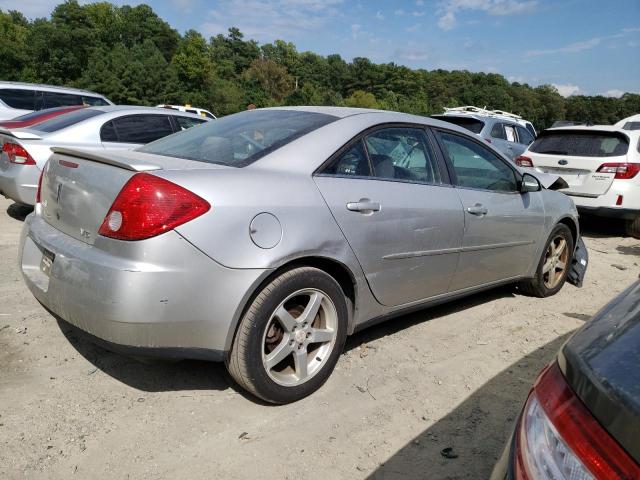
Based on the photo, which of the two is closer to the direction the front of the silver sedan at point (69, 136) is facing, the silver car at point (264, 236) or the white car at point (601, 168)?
the white car

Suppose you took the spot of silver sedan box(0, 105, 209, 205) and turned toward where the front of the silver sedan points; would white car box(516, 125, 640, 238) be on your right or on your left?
on your right

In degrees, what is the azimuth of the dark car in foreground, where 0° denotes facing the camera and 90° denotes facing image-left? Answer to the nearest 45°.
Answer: approximately 225°

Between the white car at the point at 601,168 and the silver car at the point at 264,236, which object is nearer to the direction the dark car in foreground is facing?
the white car

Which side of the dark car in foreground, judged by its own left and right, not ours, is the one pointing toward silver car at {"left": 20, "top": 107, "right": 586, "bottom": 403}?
left

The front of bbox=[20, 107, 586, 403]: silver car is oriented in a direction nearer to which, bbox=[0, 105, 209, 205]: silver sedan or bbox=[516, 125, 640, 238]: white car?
the white car

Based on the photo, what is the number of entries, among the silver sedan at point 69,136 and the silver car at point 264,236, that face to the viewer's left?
0

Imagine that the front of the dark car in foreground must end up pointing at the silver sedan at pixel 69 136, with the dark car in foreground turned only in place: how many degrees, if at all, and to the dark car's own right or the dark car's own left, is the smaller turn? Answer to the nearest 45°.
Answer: approximately 90° to the dark car's own left

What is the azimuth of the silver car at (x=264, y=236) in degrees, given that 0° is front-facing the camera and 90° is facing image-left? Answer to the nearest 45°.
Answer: approximately 225°

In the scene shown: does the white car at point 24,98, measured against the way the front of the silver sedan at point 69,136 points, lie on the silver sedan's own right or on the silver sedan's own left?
on the silver sedan's own left

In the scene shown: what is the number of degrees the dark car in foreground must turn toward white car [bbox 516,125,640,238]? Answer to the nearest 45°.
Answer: approximately 45° to its left

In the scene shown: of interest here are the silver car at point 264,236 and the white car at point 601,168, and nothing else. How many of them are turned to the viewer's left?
0

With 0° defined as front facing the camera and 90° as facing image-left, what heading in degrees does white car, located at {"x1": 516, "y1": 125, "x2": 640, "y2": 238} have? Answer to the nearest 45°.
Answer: approximately 225°

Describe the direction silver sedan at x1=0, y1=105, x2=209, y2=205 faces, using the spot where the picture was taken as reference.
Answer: facing away from the viewer and to the right of the viewer
